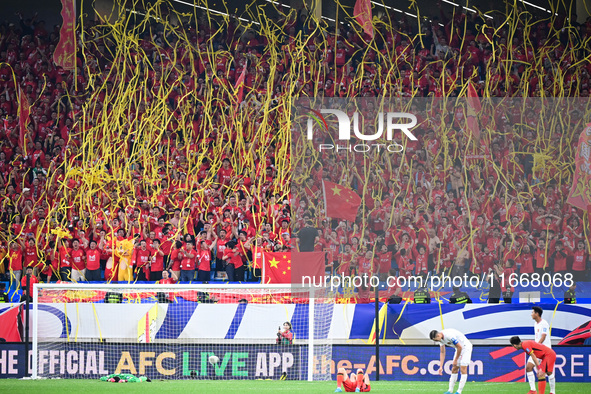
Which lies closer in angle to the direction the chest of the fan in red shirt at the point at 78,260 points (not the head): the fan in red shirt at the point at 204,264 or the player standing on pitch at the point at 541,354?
the player standing on pitch

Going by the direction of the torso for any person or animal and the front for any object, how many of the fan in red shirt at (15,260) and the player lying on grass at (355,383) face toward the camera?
2

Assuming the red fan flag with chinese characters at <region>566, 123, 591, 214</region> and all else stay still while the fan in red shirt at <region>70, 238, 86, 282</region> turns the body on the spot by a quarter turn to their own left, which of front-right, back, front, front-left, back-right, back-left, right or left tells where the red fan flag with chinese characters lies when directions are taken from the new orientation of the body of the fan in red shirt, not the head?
front

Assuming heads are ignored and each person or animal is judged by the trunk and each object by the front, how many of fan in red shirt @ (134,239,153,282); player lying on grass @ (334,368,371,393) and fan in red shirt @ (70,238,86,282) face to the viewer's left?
0

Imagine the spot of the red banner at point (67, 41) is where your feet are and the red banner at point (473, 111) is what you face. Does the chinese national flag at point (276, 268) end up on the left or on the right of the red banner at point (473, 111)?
right

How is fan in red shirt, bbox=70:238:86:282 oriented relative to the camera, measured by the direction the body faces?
toward the camera

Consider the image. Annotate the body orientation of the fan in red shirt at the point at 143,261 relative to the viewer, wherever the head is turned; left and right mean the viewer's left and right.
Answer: facing the viewer

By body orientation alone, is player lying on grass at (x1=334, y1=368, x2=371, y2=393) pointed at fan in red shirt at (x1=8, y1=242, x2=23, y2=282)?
no

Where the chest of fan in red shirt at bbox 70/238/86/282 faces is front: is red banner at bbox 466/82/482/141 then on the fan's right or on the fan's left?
on the fan's left
